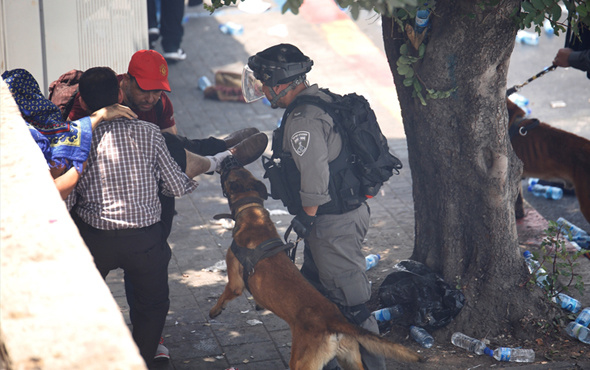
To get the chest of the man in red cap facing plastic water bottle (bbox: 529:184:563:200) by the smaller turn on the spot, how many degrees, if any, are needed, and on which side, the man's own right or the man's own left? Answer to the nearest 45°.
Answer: approximately 90° to the man's own left

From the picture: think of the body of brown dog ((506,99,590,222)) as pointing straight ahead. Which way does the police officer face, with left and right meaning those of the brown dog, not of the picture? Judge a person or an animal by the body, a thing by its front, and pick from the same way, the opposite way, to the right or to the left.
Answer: the same way

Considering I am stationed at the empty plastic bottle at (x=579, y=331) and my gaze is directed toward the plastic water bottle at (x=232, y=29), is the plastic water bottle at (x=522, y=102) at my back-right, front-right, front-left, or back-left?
front-right

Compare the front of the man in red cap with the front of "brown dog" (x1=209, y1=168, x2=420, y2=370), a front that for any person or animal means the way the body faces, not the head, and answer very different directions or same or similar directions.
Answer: very different directions

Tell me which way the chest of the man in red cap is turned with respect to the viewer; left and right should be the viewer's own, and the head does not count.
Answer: facing the viewer and to the right of the viewer

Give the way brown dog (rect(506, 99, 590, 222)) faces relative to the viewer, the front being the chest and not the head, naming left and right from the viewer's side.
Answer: facing to the left of the viewer

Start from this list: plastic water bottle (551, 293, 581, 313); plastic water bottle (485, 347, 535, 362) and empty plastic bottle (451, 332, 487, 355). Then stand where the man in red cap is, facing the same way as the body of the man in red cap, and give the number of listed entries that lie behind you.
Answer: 0

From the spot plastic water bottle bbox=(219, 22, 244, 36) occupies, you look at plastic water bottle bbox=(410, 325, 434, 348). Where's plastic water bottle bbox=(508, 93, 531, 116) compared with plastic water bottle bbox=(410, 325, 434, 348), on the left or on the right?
left

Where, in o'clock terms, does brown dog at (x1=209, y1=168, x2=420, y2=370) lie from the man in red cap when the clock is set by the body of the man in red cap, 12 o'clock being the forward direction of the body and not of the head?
The brown dog is roughly at 10 o'clock from the man in red cap.

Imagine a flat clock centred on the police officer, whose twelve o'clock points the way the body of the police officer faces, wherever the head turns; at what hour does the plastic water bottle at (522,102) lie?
The plastic water bottle is roughly at 4 o'clock from the police officer.

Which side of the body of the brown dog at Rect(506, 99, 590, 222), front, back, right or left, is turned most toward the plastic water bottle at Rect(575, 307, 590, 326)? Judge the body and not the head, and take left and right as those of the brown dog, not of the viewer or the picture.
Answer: left

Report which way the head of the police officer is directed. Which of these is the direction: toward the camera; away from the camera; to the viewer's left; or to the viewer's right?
to the viewer's left

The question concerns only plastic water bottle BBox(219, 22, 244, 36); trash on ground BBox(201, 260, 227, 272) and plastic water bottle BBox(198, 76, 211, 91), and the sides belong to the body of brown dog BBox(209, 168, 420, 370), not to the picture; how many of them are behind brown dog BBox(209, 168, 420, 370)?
0

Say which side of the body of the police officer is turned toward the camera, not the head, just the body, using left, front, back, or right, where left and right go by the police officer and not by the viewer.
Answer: left

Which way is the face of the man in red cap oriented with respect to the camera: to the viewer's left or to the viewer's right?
to the viewer's right

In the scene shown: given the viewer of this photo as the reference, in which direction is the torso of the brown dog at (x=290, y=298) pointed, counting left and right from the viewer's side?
facing away from the viewer and to the left of the viewer

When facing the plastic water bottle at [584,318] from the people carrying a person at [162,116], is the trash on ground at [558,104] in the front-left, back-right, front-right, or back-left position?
front-left

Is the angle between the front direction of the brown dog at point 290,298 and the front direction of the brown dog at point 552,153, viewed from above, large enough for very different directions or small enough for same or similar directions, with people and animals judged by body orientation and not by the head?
same or similar directions
